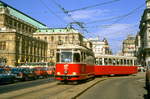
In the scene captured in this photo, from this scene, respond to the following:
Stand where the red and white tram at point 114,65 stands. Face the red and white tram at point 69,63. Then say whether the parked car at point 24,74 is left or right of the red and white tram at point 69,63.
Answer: right

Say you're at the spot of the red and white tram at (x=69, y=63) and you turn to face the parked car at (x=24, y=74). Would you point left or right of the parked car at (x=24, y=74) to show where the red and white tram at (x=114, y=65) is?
right
